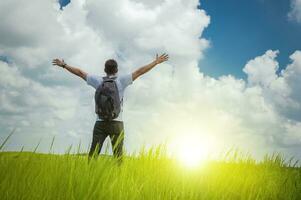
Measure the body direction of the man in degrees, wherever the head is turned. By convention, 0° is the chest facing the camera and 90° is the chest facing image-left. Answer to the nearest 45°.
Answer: approximately 180°
